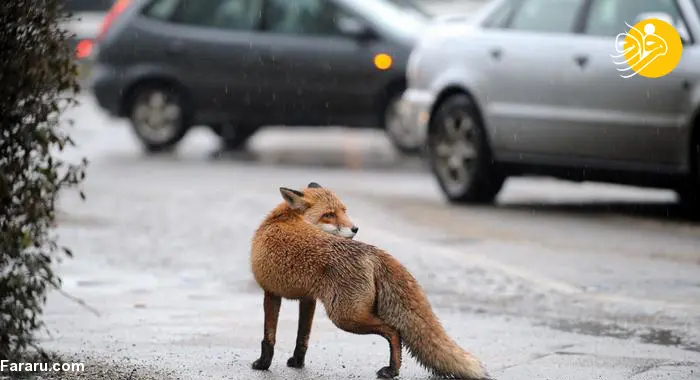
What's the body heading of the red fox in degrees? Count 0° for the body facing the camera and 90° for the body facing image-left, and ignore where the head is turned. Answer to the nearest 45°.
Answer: approximately 90°

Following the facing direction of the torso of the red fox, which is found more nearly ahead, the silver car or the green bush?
the green bush

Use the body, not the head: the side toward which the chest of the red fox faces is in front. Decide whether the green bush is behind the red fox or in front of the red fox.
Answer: in front

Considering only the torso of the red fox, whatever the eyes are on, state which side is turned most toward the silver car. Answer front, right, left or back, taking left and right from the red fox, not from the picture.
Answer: right
